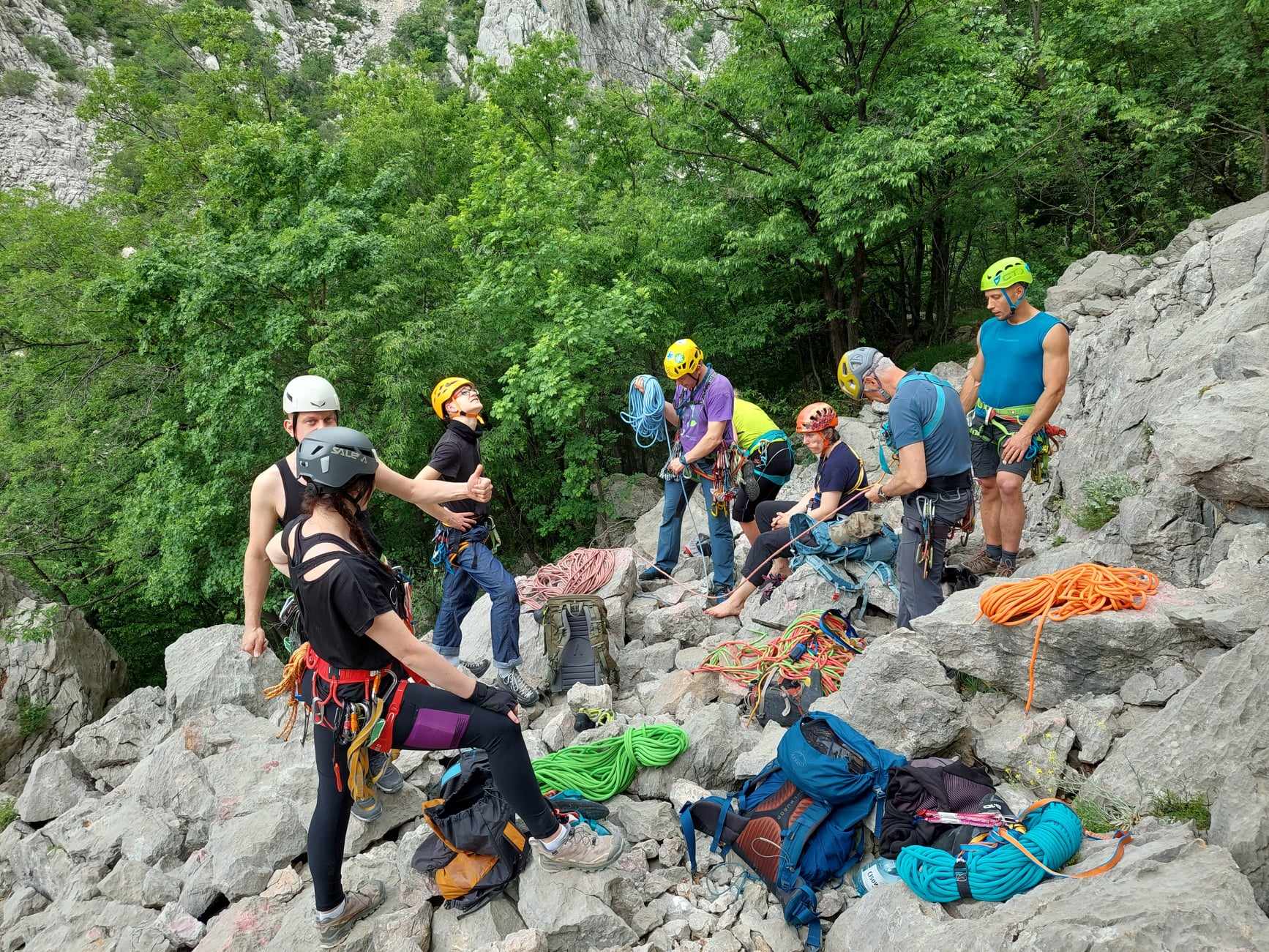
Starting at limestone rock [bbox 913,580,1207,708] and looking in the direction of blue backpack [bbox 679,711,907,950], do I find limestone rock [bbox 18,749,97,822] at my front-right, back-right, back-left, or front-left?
front-right

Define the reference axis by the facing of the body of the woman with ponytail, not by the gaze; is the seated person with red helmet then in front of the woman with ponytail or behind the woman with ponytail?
in front

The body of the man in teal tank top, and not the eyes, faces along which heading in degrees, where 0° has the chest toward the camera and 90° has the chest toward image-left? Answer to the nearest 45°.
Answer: approximately 45°

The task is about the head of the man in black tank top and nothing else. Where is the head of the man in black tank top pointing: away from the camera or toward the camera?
toward the camera

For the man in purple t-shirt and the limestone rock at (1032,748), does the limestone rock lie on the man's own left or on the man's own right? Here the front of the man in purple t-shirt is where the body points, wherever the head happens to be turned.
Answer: on the man's own left

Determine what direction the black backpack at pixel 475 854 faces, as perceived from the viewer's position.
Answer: facing the viewer

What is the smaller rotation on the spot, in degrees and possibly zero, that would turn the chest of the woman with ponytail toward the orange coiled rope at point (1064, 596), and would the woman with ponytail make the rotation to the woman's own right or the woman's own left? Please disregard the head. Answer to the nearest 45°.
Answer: approximately 45° to the woman's own right

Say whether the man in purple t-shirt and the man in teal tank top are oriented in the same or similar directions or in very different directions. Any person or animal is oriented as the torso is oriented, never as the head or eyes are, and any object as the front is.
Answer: same or similar directions

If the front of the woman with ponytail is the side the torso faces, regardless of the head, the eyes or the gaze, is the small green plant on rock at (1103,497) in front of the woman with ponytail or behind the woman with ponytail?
in front

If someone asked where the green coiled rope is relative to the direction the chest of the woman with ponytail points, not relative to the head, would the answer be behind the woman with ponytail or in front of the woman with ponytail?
in front

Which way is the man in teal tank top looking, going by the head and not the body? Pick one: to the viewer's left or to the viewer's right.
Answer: to the viewer's left

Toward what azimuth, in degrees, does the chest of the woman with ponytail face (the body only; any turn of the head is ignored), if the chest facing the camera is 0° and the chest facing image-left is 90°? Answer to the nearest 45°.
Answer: approximately 225°

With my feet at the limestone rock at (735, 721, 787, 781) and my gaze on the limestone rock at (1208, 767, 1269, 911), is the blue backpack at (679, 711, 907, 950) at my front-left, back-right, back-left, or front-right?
front-right

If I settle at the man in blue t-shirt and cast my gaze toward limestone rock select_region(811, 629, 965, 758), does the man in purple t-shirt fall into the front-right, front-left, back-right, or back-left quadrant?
back-right
